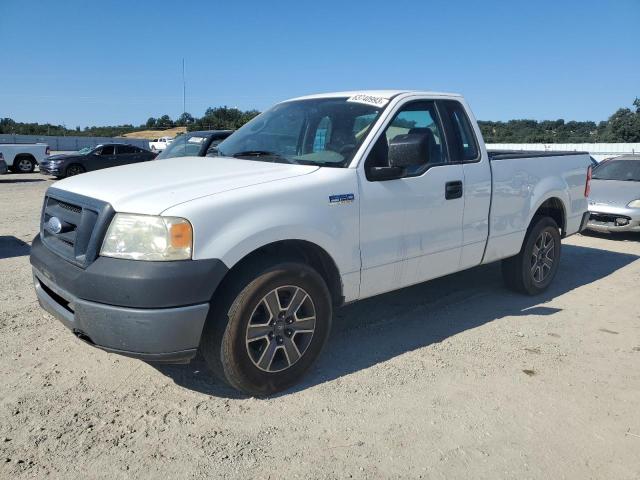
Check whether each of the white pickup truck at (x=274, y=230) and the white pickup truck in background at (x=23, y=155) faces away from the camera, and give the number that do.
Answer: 0

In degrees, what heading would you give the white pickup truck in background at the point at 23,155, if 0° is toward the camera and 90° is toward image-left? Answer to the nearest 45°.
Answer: approximately 90°

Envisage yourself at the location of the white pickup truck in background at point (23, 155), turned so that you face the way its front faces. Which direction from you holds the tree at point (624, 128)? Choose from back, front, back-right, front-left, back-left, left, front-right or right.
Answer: back

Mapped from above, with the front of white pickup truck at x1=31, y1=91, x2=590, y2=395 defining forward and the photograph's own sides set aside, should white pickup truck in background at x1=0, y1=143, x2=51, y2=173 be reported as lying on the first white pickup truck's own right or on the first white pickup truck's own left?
on the first white pickup truck's own right

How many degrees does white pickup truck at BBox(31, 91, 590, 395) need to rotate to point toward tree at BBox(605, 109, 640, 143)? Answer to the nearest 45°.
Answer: approximately 180°

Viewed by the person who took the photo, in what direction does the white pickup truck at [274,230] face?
facing the viewer and to the left of the viewer

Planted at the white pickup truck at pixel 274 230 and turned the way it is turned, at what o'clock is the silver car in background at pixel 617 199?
The silver car in background is roughly at 6 o'clock from the white pickup truck.

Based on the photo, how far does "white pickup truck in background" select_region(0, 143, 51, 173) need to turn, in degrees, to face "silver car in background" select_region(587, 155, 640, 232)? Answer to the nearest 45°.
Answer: approximately 135° to its left
